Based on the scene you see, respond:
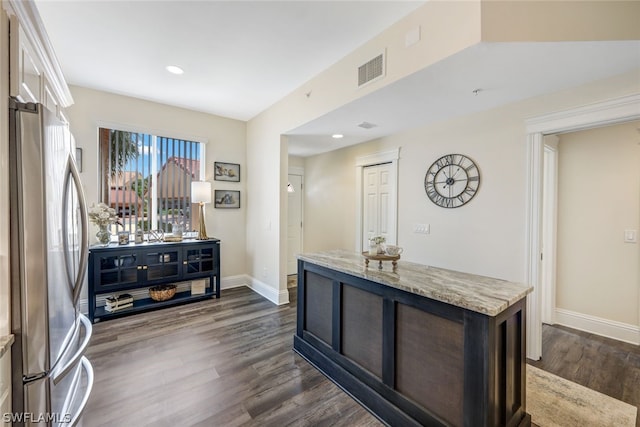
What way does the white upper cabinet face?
to the viewer's right

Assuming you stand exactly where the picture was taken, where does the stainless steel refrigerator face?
facing to the right of the viewer

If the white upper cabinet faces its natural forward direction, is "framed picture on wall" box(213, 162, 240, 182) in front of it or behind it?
in front

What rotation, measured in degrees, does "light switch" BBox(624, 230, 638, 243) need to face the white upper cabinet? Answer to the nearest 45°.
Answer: approximately 45° to its right

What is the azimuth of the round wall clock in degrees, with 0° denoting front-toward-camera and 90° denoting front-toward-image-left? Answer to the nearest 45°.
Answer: approximately 45°

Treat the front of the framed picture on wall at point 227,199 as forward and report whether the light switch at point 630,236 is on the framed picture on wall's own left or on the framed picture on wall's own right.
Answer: on the framed picture on wall's own left

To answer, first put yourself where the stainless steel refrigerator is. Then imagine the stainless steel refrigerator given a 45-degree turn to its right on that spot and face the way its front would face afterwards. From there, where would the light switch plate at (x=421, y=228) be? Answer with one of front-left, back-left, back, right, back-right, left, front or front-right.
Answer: front-left

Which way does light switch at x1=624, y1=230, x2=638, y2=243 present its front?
toward the camera

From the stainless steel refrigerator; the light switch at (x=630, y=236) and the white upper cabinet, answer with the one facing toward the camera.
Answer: the light switch

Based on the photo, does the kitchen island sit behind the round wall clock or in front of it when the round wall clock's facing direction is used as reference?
in front

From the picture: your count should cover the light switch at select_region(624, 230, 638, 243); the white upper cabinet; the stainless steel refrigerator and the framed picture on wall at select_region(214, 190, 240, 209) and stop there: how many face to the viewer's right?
2
